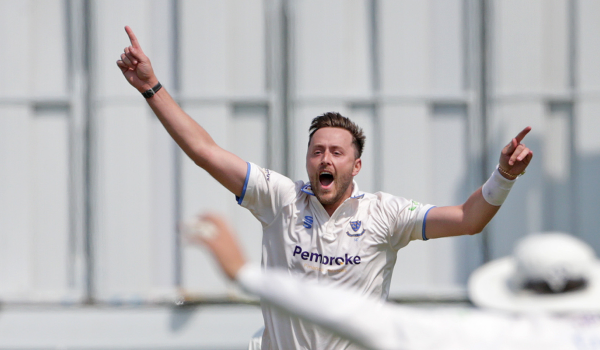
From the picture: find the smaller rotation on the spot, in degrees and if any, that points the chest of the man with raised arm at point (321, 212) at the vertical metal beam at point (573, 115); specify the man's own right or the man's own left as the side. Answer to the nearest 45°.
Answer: approximately 135° to the man's own left

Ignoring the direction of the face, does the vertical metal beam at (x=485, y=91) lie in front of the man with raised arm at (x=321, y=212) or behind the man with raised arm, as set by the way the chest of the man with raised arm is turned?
behind

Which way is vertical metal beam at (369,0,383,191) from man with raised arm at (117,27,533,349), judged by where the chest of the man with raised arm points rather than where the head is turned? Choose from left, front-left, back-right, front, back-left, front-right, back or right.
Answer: back

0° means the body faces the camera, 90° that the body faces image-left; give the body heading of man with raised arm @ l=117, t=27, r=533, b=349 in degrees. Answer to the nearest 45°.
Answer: approximately 0°
